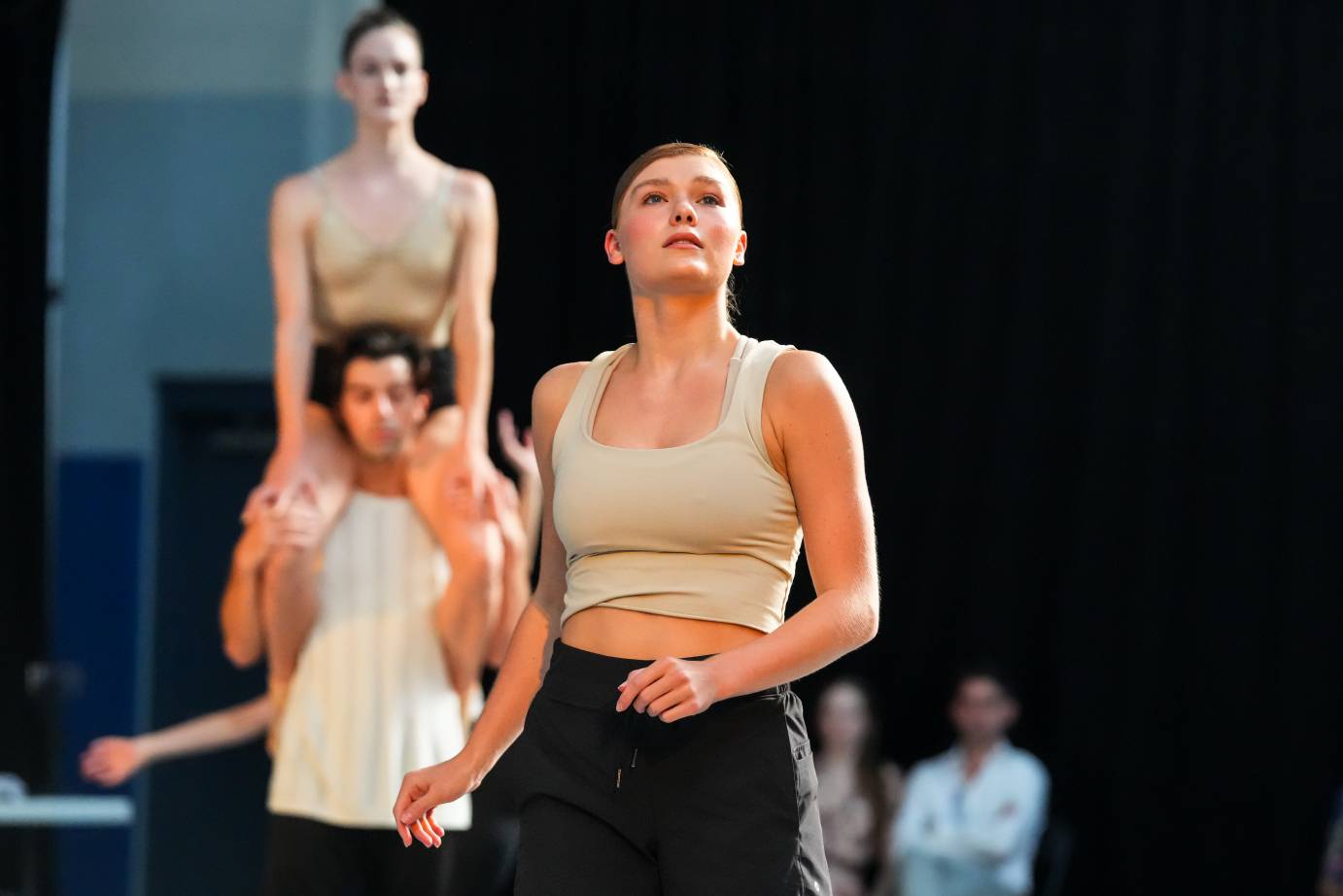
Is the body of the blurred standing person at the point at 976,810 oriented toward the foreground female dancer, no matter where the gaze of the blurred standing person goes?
yes

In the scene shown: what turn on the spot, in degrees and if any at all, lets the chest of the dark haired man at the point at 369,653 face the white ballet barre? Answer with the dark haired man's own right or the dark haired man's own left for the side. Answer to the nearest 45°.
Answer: approximately 135° to the dark haired man's own right

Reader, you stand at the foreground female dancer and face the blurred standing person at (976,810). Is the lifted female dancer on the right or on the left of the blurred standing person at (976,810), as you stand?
left

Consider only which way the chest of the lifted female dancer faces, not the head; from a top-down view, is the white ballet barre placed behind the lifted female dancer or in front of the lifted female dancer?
behind

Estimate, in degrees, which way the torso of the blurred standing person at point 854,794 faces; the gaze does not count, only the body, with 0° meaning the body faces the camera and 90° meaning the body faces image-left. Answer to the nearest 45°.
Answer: approximately 45°

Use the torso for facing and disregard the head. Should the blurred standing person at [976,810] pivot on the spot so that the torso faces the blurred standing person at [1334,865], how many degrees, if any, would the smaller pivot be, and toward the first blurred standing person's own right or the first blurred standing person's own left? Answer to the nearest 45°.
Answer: approximately 90° to the first blurred standing person's own left

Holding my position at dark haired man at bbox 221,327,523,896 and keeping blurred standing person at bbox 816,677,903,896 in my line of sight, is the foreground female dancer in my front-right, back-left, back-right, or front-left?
back-right
